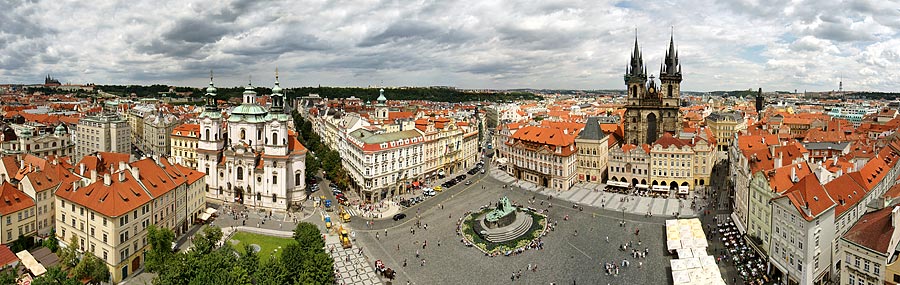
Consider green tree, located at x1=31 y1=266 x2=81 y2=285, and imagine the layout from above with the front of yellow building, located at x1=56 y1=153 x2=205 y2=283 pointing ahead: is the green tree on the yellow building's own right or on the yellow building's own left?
on the yellow building's own right

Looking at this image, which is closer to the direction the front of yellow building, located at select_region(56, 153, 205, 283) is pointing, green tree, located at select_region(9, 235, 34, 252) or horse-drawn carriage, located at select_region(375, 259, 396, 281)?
the horse-drawn carriage

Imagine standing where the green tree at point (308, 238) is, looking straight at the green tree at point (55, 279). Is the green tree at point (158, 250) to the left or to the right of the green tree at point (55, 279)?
right

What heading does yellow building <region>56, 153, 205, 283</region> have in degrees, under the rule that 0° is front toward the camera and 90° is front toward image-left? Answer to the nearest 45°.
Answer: approximately 315°

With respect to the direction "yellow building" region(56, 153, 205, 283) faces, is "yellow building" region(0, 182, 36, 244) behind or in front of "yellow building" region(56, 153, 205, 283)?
behind
